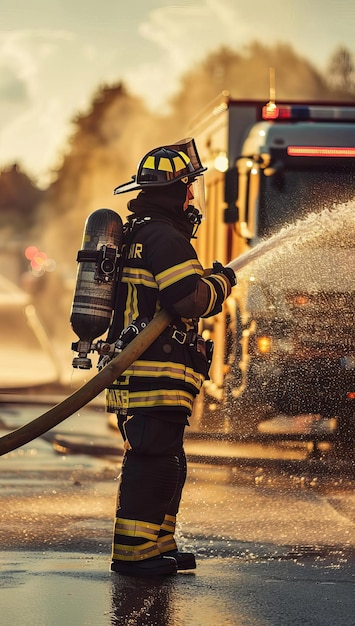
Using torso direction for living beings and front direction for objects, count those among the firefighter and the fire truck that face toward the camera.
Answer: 1

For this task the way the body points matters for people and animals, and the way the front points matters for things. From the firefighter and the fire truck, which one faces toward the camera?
the fire truck

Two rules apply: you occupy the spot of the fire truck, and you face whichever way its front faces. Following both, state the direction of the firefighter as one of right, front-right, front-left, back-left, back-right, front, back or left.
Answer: front

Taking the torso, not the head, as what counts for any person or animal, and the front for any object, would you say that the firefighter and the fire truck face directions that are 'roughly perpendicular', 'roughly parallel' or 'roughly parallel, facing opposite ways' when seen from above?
roughly perpendicular

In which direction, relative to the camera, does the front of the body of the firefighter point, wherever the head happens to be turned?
to the viewer's right

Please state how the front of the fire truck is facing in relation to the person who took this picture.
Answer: facing the viewer
